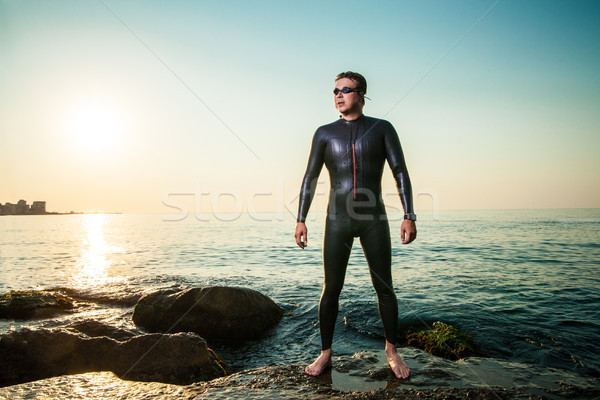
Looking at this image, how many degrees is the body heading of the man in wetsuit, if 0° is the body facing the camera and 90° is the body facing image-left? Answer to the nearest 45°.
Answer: approximately 0°

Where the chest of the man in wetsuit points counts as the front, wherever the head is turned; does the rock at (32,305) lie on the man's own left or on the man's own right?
on the man's own right

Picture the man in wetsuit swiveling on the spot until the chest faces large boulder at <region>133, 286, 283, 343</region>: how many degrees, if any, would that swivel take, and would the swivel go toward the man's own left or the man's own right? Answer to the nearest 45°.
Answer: approximately 135° to the man's own right

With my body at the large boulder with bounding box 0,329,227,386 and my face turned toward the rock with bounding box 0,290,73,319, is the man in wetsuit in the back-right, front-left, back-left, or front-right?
back-right

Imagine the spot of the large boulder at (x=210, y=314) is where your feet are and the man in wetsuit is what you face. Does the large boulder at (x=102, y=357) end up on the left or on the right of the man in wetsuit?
right

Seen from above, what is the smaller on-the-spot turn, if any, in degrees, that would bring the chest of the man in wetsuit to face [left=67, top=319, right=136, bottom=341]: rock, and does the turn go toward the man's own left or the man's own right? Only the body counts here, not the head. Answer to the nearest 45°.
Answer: approximately 90° to the man's own right
